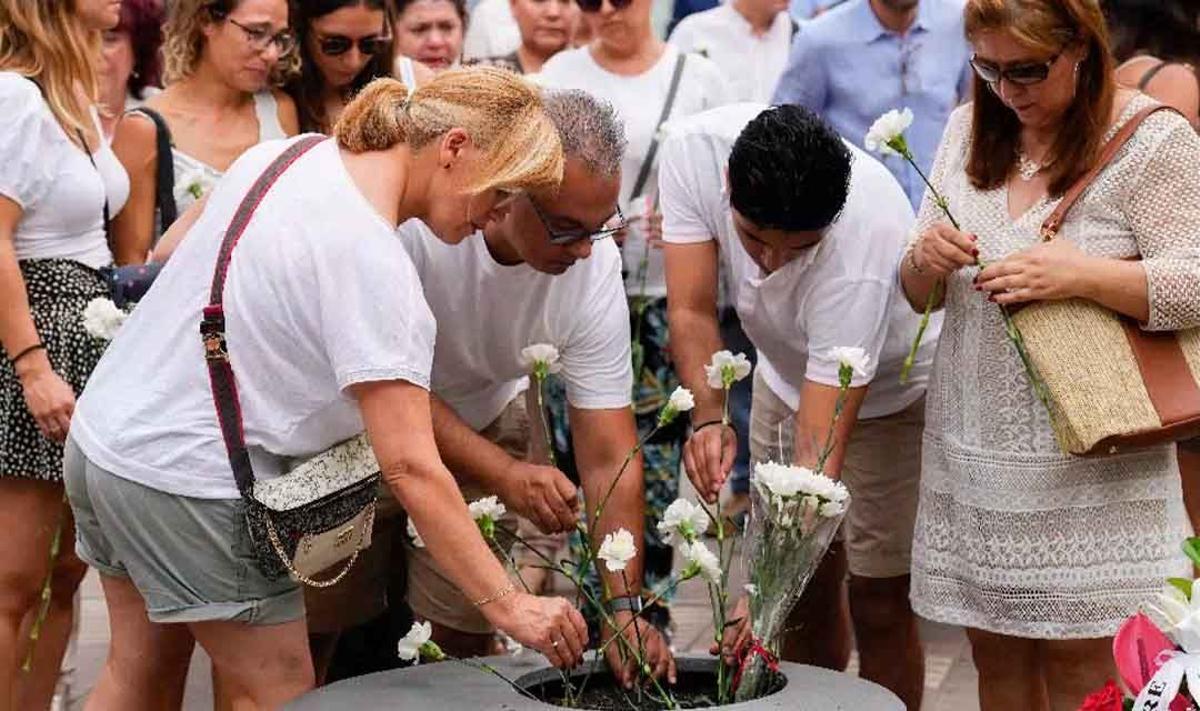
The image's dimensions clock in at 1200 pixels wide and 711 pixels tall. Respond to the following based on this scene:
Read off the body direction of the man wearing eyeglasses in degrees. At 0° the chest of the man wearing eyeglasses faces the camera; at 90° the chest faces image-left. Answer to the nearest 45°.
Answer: approximately 315°

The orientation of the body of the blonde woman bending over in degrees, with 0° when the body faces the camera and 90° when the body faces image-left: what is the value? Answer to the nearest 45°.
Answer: approximately 270°

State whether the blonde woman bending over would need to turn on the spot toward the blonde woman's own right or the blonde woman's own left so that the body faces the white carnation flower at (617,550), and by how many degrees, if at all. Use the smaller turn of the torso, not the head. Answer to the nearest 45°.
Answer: approximately 45° to the blonde woman's own right

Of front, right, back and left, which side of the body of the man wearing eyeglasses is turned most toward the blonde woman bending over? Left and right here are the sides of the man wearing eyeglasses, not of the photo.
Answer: right
